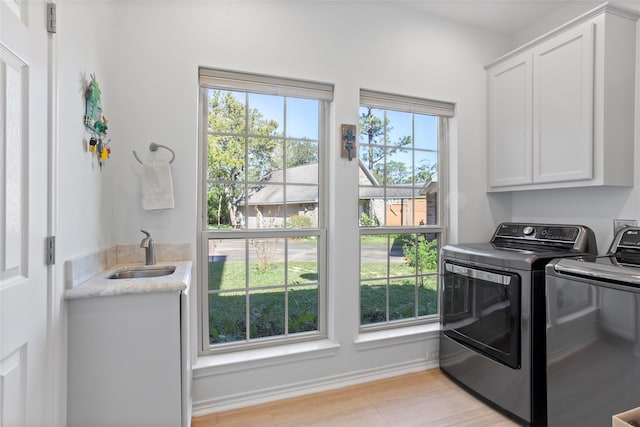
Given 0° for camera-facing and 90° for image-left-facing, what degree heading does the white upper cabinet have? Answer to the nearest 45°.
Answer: approximately 45°

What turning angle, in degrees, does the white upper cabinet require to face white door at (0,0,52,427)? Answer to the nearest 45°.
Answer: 0° — it already faces it

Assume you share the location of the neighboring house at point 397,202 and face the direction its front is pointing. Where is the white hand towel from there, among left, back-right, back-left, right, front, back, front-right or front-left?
front-right

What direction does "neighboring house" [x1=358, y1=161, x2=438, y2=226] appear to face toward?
toward the camera
